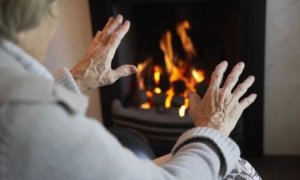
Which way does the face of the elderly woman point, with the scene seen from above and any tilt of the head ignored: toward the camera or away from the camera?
away from the camera

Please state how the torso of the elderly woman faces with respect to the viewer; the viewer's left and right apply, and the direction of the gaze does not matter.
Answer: facing away from the viewer and to the right of the viewer

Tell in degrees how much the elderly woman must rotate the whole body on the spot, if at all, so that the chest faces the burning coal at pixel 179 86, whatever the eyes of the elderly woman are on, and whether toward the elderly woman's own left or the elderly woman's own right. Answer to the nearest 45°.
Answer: approximately 45° to the elderly woman's own left

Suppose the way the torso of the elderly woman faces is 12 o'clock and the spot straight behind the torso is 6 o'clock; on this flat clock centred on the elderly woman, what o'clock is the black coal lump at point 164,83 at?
The black coal lump is roughly at 11 o'clock from the elderly woman.

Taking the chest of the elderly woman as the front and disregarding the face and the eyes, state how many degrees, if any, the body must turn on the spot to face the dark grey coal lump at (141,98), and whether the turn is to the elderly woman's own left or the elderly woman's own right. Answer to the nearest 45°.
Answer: approximately 45° to the elderly woman's own left

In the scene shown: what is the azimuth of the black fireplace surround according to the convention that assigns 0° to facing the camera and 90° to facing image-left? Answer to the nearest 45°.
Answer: approximately 0°

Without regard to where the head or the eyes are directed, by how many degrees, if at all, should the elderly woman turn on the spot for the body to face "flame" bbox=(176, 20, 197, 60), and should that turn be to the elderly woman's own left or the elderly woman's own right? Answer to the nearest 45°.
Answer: approximately 45° to the elderly woman's own left

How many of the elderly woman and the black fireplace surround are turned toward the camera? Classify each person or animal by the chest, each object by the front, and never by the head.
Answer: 1

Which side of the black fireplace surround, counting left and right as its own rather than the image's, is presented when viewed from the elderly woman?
front
